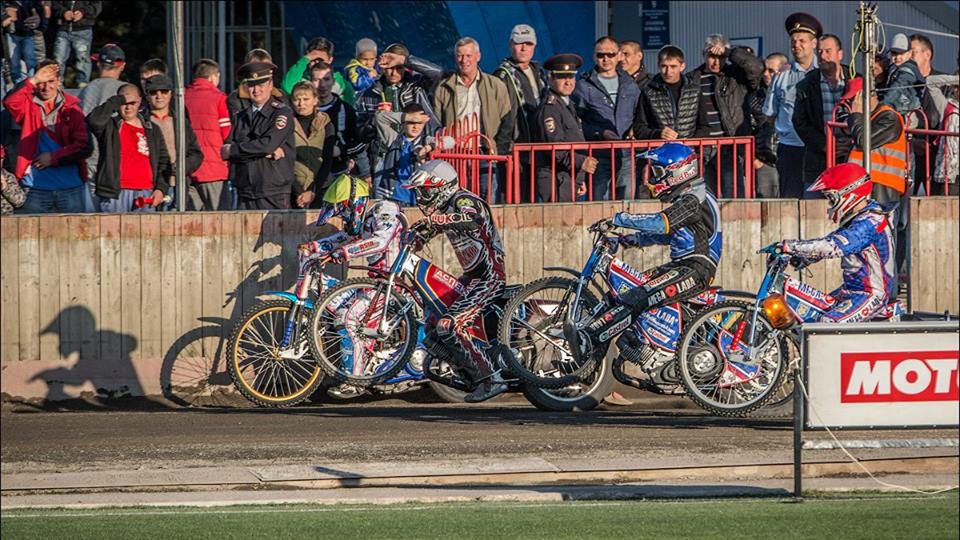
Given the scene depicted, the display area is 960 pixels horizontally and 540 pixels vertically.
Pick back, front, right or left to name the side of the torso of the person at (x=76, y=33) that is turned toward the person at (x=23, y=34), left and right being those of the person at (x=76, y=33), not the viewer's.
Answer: right

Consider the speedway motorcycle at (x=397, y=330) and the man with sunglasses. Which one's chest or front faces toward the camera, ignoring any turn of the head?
the man with sunglasses

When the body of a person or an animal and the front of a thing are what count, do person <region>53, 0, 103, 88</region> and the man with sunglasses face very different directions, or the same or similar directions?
same or similar directions

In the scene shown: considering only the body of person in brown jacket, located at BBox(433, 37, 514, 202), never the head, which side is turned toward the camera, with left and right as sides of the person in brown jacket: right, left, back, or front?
front

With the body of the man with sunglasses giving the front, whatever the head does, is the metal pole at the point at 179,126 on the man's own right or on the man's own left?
on the man's own right

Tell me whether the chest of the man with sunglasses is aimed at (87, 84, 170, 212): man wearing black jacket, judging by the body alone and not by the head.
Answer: no

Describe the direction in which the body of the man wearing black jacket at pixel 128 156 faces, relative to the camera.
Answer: toward the camera

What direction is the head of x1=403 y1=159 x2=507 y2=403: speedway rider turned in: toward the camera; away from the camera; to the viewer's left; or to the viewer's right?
to the viewer's left

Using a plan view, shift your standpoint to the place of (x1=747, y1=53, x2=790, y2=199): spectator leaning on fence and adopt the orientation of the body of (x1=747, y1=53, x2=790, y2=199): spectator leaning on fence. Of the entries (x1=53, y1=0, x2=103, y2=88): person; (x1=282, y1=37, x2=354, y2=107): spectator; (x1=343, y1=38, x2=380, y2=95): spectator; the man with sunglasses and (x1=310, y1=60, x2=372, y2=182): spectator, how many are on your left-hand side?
0

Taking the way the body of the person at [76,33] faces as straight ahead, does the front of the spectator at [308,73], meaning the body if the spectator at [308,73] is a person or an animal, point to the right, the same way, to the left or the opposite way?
the same way

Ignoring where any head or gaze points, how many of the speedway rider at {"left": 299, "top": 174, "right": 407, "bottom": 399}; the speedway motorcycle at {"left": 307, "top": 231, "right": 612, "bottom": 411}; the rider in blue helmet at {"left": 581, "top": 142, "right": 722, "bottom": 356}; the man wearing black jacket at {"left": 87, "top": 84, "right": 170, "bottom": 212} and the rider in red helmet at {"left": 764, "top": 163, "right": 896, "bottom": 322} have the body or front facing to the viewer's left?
4

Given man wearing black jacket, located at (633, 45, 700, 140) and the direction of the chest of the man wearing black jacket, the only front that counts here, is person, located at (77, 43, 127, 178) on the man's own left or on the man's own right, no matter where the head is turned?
on the man's own right

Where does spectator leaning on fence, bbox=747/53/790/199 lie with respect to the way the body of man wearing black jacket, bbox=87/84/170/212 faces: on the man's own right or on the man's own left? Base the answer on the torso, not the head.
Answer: on the man's own left

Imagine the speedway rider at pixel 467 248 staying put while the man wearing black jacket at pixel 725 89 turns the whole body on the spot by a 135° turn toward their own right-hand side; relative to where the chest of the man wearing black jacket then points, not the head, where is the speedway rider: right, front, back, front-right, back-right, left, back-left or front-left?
back-left

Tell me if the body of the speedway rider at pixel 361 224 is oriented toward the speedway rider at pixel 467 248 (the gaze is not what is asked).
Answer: no

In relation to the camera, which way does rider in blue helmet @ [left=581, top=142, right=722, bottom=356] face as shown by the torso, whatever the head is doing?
to the viewer's left

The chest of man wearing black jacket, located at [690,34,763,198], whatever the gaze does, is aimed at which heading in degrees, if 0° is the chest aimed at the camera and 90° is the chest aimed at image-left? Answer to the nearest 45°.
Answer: approximately 45°

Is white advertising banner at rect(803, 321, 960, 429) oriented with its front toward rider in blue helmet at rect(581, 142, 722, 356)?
no

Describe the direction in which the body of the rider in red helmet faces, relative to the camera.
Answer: to the viewer's left

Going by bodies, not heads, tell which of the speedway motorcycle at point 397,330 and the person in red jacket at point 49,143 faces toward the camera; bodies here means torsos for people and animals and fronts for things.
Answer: the person in red jacket

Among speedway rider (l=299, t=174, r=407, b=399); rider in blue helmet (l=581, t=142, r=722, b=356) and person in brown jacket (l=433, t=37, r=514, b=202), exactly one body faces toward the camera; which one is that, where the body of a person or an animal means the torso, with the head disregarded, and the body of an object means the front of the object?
the person in brown jacket

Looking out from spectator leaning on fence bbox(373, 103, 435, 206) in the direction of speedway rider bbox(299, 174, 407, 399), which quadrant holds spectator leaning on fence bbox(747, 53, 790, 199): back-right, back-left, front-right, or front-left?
back-left
